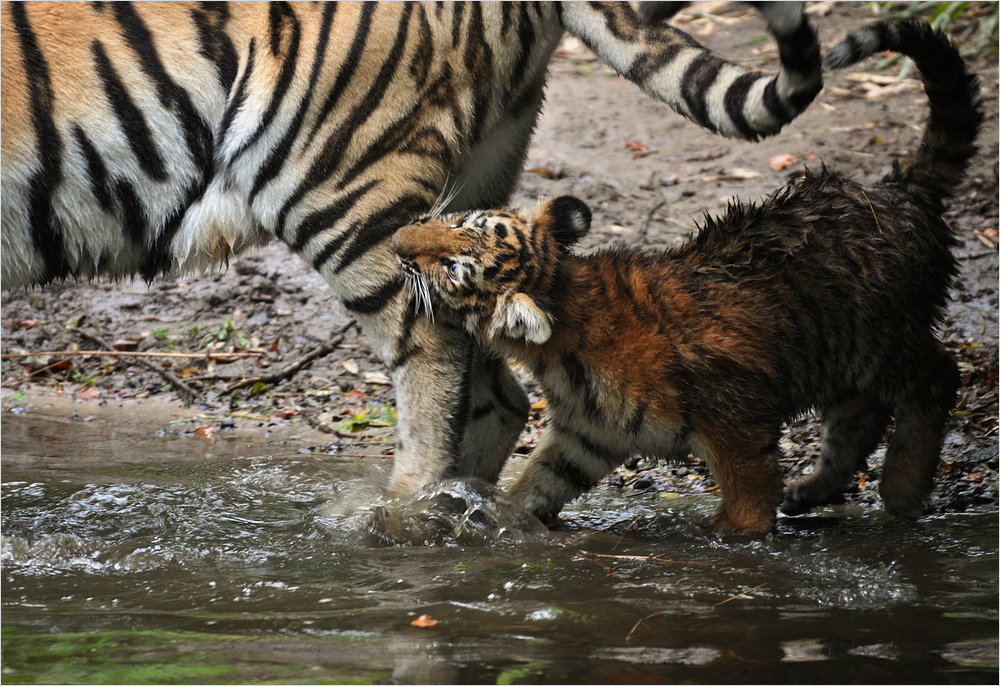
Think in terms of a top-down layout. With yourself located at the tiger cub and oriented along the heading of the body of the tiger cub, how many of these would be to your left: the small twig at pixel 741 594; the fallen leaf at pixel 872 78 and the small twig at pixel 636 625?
2

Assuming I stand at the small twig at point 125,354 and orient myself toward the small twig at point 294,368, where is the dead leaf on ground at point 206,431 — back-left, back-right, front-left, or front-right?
front-right

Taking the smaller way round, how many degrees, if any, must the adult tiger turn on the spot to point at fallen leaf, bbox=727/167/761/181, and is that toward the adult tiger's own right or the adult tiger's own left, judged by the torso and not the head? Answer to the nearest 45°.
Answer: approximately 135° to the adult tiger's own right

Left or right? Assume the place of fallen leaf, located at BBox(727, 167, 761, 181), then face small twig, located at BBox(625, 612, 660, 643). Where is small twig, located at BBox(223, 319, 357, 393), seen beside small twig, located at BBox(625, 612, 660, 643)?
right

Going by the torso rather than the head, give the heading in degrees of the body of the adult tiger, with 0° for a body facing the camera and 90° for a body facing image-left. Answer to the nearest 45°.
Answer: approximately 90°

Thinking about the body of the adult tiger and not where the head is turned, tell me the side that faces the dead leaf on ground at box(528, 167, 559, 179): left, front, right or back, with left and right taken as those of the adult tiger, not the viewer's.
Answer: right

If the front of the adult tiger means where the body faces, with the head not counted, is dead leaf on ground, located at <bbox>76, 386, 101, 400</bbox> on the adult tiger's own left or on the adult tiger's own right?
on the adult tiger's own right

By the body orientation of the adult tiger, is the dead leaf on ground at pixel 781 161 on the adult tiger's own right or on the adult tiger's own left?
on the adult tiger's own right

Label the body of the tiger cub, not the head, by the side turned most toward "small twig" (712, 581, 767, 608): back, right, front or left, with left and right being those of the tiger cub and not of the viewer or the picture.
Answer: left

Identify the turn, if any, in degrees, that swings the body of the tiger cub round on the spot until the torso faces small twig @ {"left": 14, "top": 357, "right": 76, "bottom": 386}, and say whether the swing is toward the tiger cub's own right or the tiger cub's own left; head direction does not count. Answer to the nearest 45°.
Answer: approximately 45° to the tiger cub's own right

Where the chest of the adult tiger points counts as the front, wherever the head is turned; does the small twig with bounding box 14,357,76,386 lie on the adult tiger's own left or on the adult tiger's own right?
on the adult tiger's own right

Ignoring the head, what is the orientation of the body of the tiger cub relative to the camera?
to the viewer's left

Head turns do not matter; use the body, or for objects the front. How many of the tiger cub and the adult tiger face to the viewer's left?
2

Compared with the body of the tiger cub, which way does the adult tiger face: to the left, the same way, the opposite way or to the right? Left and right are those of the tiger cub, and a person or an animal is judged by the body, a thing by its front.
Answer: the same way

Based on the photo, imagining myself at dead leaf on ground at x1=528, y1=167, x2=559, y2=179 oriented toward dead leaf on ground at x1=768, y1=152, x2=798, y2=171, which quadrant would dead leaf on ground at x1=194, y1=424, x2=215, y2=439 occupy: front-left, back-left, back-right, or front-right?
back-right
